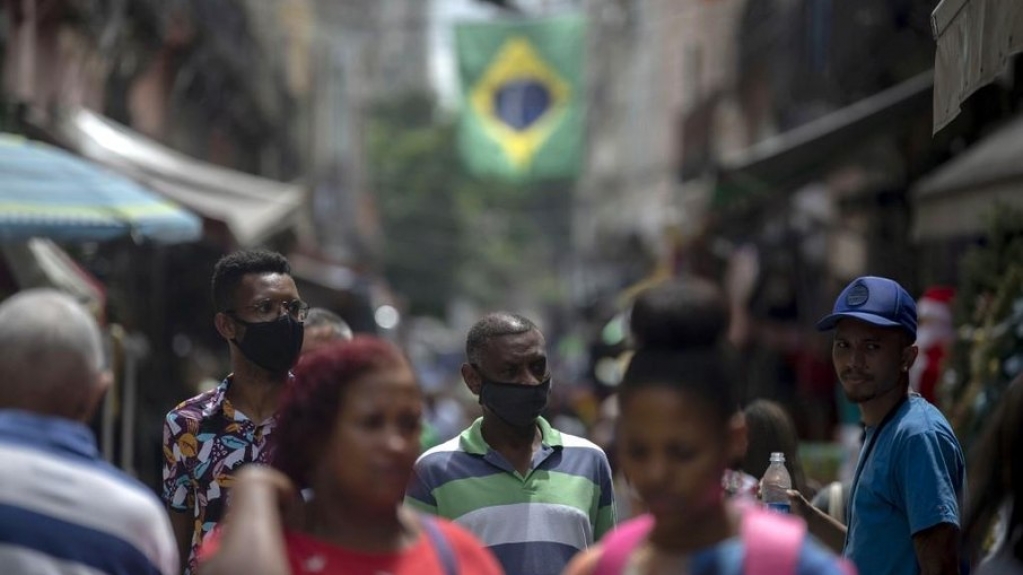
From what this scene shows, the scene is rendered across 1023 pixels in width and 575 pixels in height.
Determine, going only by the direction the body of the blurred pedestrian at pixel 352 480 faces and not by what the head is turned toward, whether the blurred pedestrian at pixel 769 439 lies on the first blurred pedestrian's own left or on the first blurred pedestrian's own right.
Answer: on the first blurred pedestrian's own left

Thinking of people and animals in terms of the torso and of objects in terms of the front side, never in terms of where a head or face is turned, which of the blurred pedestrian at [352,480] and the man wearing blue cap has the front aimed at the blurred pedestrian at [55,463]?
the man wearing blue cap

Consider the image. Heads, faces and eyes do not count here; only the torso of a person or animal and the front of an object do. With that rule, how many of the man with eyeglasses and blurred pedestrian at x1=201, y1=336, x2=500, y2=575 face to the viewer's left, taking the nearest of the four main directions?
0

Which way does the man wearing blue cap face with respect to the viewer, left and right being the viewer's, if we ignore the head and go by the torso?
facing the viewer and to the left of the viewer

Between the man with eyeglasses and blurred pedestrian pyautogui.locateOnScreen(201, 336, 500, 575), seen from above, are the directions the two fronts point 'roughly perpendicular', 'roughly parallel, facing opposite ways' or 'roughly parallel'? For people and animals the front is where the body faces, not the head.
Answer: roughly parallel

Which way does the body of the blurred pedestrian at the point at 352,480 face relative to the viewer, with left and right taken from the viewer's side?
facing the viewer and to the right of the viewer

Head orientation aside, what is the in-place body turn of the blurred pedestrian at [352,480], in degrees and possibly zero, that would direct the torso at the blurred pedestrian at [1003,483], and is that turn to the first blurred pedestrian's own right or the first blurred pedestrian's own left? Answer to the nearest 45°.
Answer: approximately 45° to the first blurred pedestrian's own left

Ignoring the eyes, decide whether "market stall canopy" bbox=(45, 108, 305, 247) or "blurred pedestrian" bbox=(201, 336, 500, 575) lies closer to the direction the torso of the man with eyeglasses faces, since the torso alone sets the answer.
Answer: the blurred pedestrian

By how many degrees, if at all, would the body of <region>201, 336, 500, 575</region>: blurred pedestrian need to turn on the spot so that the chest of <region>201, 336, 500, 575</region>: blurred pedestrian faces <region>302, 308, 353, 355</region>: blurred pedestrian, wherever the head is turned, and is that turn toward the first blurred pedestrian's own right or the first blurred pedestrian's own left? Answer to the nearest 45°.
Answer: approximately 135° to the first blurred pedestrian's own left

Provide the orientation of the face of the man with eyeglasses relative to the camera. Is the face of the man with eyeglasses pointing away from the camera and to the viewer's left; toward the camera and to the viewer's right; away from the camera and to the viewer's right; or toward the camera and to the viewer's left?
toward the camera and to the viewer's right

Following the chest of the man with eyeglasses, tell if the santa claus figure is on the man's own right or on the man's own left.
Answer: on the man's own left

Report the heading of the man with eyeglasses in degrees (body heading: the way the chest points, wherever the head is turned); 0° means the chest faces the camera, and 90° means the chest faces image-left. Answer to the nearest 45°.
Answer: approximately 315°

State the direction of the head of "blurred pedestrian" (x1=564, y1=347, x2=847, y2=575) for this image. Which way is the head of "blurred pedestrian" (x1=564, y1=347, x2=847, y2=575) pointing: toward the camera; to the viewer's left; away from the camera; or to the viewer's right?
toward the camera

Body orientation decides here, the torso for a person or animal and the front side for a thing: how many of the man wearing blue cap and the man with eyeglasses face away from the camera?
0
